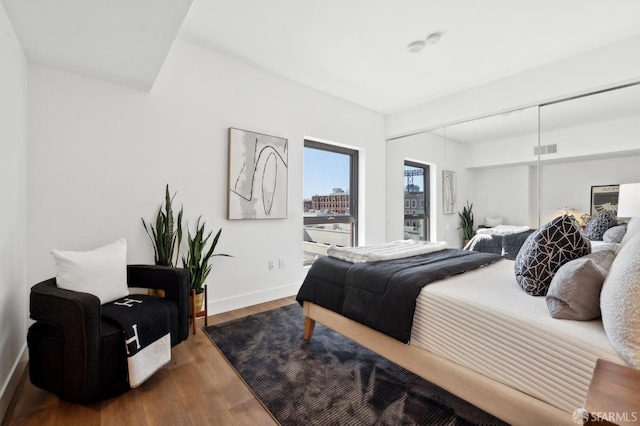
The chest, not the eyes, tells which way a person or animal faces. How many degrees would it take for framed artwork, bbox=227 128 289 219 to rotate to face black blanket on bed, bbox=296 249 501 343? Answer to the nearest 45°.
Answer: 0° — it already faces it

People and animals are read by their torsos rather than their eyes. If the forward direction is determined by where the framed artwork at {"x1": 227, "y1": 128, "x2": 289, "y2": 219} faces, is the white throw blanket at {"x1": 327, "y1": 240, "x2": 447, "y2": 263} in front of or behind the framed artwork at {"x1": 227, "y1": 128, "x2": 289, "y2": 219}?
in front

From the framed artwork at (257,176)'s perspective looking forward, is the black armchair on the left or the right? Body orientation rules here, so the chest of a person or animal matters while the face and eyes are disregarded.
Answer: on its right

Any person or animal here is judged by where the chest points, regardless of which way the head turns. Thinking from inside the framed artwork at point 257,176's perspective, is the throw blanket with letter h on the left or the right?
on its right

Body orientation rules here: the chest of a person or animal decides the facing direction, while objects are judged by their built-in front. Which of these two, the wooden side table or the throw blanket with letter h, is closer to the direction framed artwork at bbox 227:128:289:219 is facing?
the wooden side table

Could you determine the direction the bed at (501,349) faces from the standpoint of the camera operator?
facing away from the viewer and to the left of the viewer

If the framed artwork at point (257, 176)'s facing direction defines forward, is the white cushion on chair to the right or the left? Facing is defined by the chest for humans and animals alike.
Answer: on its right

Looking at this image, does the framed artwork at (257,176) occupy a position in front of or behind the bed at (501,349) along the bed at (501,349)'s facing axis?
in front

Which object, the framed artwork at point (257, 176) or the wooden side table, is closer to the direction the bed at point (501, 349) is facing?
the framed artwork

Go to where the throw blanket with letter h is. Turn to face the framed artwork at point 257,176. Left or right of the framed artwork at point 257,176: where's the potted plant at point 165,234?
left

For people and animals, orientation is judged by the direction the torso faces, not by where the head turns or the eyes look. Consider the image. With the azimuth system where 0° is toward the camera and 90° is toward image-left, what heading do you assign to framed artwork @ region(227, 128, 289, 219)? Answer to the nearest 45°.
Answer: approximately 315°

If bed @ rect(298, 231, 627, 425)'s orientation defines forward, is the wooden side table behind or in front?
behind
